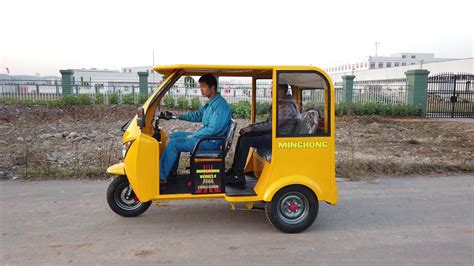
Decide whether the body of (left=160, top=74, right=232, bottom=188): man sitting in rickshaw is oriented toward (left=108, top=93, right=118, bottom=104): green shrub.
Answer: no

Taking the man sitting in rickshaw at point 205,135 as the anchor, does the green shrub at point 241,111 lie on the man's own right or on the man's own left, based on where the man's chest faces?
on the man's own right

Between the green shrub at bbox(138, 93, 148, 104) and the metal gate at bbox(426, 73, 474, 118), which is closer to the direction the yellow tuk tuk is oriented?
the green shrub

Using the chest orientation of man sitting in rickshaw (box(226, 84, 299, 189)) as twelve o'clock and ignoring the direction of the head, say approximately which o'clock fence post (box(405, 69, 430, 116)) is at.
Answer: The fence post is roughly at 4 o'clock from the man sitting in rickshaw.

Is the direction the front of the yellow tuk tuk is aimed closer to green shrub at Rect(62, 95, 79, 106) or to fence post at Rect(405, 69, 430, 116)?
the green shrub

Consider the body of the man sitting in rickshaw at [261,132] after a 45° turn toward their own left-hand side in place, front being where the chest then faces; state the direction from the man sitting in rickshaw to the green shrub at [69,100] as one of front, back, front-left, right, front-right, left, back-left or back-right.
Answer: right

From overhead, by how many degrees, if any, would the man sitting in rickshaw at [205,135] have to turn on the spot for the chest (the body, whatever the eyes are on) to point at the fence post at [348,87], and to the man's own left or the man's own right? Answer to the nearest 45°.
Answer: approximately 135° to the man's own right

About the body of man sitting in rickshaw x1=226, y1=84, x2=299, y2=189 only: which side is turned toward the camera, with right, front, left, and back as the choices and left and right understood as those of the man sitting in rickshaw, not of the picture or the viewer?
left

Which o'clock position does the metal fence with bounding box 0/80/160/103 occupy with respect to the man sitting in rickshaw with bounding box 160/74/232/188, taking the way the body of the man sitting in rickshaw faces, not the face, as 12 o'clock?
The metal fence is roughly at 2 o'clock from the man sitting in rickshaw.

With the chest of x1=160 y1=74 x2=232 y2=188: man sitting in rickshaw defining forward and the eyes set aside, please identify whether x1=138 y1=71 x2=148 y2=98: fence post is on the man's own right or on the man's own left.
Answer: on the man's own right

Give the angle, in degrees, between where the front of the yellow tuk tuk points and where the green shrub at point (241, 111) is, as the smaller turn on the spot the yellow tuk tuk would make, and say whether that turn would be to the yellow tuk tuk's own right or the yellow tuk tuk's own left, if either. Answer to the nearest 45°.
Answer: approximately 90° to the yellow tuk tuk's own right

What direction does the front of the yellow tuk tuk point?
to the viewer's left

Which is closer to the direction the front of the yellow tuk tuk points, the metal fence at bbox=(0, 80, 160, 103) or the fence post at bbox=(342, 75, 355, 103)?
the metal fence

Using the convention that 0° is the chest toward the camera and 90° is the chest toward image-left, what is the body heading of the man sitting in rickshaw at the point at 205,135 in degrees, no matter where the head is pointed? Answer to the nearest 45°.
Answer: approximately 90°

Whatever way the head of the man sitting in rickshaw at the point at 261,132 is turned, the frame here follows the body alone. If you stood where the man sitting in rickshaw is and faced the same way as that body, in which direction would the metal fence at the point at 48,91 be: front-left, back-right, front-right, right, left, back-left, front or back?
front-right
